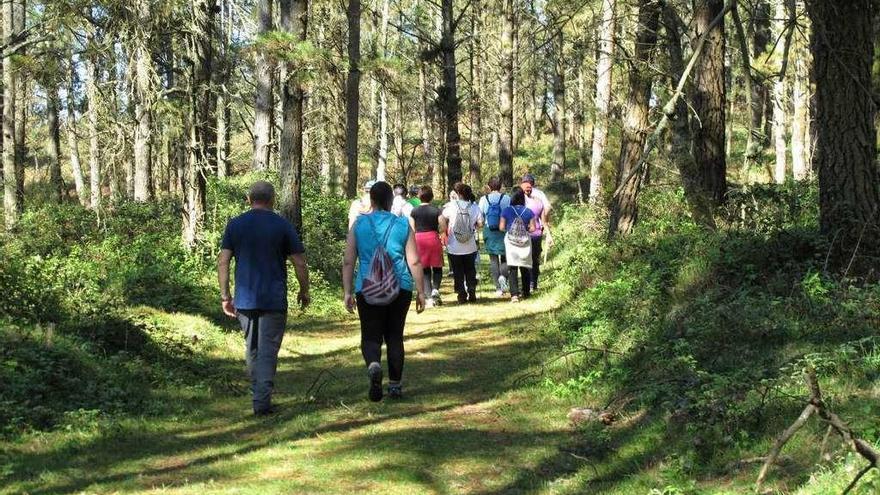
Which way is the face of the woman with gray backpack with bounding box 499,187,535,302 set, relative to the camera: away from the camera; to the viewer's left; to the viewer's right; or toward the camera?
away from the camera

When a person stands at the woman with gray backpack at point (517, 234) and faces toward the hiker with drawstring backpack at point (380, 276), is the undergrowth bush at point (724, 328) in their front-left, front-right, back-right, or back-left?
front-left

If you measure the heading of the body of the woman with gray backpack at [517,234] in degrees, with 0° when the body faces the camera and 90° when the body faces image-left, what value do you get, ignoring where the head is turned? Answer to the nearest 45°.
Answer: approximately 180°

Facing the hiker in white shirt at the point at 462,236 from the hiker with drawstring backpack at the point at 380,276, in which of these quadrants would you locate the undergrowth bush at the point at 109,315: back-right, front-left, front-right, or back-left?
front-left

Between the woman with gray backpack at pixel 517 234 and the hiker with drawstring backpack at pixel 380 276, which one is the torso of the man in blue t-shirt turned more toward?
the woman with gray backpack

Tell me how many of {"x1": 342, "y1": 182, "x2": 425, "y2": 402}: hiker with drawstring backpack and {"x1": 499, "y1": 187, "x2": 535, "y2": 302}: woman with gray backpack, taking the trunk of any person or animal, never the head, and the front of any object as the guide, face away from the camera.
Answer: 2

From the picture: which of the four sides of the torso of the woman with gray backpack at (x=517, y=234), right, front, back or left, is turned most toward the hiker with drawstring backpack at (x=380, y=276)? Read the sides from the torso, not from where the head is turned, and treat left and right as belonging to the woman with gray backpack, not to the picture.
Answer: back

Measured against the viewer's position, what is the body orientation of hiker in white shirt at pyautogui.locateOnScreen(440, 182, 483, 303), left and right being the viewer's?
facing away from the viewer

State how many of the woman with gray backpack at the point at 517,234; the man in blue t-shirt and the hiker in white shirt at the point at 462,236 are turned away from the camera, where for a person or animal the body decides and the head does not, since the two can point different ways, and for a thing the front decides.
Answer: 3

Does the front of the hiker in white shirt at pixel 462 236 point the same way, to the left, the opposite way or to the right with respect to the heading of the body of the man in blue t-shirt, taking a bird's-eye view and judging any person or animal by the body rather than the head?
the same way

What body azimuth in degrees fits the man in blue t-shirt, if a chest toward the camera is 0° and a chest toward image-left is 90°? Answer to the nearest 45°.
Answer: approximately 180°

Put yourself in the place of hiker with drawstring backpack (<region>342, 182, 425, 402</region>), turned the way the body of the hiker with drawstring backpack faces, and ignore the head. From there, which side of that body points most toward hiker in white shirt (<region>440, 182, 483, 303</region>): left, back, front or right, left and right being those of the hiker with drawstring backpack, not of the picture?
front

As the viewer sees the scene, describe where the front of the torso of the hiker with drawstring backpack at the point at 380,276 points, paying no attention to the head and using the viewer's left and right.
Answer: facing away from the viewer

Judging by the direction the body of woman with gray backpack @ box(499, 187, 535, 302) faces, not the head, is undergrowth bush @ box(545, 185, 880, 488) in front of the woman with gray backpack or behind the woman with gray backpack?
behind

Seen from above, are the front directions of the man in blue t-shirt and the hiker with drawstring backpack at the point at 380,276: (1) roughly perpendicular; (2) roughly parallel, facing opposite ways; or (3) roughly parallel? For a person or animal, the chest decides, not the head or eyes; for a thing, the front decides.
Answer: roughly parallel

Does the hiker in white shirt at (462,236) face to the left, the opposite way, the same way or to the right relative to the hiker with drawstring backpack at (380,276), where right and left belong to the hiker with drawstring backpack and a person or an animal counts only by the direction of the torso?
the same way

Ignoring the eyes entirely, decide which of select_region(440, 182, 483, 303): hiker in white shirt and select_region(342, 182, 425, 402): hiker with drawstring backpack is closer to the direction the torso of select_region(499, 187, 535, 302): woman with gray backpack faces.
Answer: the hiker in white shirt

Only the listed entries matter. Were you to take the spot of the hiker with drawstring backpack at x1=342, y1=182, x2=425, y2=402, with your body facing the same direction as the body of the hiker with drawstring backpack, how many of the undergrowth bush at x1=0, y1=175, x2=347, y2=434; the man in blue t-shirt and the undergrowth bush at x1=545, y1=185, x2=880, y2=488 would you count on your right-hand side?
1

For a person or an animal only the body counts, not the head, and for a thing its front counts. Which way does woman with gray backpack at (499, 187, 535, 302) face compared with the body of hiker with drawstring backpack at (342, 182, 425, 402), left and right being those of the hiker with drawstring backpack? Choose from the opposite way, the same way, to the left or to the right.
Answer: the same way

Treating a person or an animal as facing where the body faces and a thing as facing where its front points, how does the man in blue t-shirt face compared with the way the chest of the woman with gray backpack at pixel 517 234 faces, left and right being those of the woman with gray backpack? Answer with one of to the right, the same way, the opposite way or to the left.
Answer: the same way
